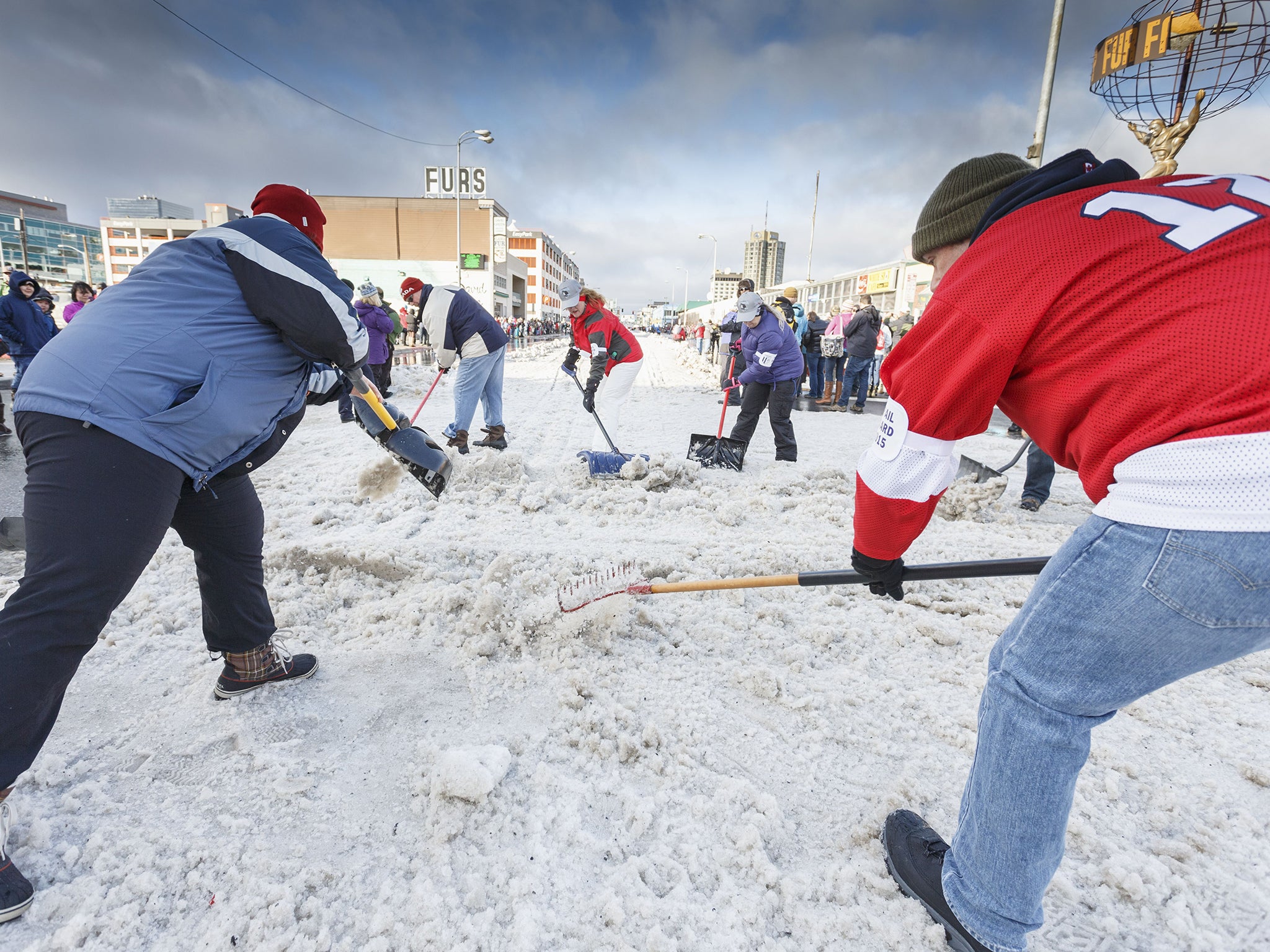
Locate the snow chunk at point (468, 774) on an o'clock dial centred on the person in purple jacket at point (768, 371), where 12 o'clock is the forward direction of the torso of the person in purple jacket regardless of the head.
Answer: The snow chunk is roughly at 11 o'clock from the person in purple jacket.

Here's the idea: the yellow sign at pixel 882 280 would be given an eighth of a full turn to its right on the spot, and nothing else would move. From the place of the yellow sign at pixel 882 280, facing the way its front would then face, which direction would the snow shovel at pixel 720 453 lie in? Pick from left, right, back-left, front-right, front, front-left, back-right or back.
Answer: left

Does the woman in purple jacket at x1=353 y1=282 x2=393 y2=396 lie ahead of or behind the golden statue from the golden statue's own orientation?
ahead

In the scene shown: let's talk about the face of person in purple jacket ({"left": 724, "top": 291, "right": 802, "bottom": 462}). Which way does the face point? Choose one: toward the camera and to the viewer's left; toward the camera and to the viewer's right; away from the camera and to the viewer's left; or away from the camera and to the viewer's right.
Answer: toward the camera and to the viewer's left

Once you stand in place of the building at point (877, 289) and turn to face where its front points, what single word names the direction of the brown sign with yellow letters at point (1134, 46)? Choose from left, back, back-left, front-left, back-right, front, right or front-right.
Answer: front-left

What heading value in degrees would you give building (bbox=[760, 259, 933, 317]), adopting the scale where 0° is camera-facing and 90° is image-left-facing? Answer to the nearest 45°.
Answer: approximately 45°

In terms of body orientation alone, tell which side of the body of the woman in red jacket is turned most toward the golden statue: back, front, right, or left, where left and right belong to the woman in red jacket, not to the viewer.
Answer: left

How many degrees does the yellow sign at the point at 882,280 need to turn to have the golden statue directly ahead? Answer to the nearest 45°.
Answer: approximately 45° to its left

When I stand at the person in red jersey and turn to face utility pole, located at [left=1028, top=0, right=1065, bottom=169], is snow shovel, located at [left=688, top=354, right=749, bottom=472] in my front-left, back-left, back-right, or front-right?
front-left

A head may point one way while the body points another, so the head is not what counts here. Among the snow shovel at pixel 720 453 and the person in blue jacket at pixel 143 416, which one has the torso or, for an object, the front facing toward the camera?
the snow shovel

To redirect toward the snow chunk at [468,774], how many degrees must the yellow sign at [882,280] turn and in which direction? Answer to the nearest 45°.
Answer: approximately 45° to its left

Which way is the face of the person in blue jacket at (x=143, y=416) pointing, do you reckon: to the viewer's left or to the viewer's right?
to the viewer's right

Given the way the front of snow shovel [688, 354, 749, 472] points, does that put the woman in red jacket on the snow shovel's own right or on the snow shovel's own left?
on the snow shovel's own right

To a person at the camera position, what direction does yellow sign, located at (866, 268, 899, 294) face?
facing the viewer and to the left of the viewer

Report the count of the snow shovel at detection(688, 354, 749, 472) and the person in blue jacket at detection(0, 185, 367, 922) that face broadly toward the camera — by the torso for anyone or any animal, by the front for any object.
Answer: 1

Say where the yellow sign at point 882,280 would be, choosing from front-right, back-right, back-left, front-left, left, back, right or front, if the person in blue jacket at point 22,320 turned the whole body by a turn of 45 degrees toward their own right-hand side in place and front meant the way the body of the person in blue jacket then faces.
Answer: left

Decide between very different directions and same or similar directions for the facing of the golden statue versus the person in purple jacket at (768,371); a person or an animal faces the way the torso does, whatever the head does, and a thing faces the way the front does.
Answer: same or similar directions

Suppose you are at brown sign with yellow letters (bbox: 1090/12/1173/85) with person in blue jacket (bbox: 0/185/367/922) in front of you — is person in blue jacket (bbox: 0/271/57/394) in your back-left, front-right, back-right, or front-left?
front-right

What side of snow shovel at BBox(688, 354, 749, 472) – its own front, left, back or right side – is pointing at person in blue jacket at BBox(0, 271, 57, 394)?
right
